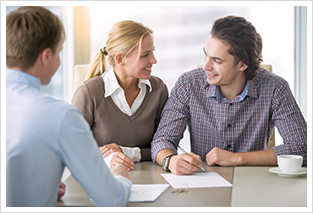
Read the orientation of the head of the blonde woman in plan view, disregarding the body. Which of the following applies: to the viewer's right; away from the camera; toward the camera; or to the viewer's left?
to the viewer's right

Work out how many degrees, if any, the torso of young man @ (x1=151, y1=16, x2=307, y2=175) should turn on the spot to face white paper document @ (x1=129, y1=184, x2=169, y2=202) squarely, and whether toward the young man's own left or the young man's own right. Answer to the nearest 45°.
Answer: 0° — they already face it

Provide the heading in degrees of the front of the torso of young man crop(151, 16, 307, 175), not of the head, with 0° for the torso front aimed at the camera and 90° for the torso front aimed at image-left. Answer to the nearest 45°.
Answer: approximately 0°

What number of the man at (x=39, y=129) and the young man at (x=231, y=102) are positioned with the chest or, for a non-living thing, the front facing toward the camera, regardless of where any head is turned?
1

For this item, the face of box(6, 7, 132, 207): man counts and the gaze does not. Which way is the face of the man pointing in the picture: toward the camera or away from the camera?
away from the camera
